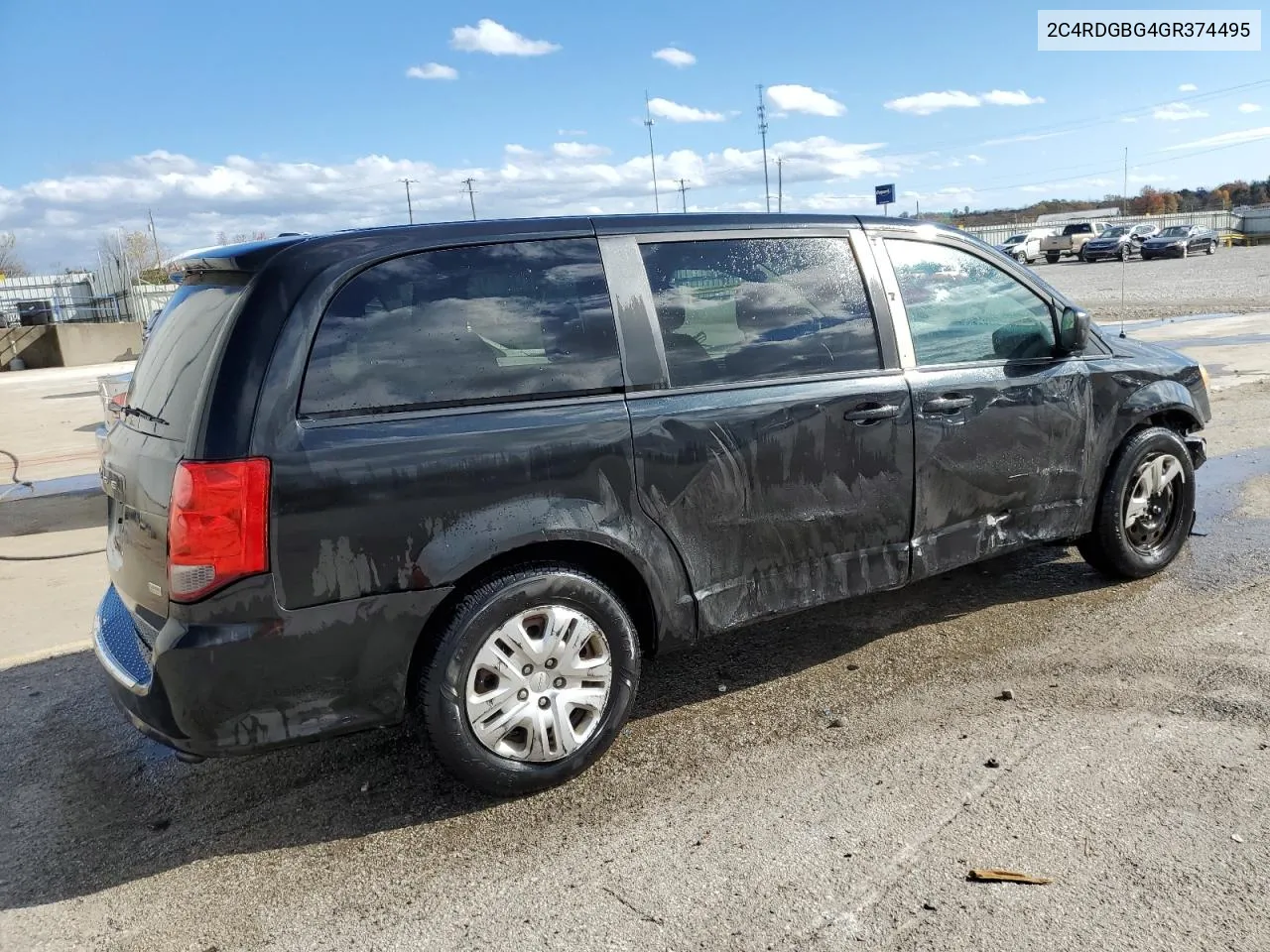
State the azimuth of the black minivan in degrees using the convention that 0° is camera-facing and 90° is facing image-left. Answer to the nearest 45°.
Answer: approximately 225°

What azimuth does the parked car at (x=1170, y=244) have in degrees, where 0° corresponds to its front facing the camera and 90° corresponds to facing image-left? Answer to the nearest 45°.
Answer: approximately 45°

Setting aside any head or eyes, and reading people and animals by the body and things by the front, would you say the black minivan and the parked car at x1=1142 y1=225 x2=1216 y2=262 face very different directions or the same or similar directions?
very different directions

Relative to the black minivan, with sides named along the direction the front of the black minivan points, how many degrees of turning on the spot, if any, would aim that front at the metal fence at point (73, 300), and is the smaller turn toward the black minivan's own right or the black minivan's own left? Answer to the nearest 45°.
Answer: approximately 90° to the black minivan's own left
